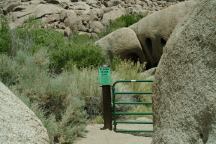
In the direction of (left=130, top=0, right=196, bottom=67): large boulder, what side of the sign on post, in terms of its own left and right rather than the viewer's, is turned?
back

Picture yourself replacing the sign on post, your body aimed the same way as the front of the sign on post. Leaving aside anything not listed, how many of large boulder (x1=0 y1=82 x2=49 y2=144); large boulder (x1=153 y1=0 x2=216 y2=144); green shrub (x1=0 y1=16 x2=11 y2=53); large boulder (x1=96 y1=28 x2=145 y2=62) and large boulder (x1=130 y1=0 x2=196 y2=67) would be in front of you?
2

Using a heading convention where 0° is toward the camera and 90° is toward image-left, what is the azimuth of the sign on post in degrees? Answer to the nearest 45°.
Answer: approximately 0°

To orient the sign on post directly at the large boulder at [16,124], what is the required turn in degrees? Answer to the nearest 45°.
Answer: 0° — it already faces it

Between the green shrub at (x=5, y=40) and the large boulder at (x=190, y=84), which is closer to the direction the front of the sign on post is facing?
the large boulder

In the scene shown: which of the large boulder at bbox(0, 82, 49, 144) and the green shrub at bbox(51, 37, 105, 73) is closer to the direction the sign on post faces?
the large boulder

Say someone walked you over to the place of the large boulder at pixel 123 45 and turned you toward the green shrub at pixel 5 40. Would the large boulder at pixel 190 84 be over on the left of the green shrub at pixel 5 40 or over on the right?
left

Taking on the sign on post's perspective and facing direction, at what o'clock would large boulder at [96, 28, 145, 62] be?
The large boulder is roughly at 6 o'clock from the sign on post.

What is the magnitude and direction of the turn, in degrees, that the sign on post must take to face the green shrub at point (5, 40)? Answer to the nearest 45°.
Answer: approximately 135° to its right

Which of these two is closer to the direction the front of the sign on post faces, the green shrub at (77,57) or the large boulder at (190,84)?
the large boulder

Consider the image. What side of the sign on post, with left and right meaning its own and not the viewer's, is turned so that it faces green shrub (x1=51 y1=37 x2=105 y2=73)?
back
